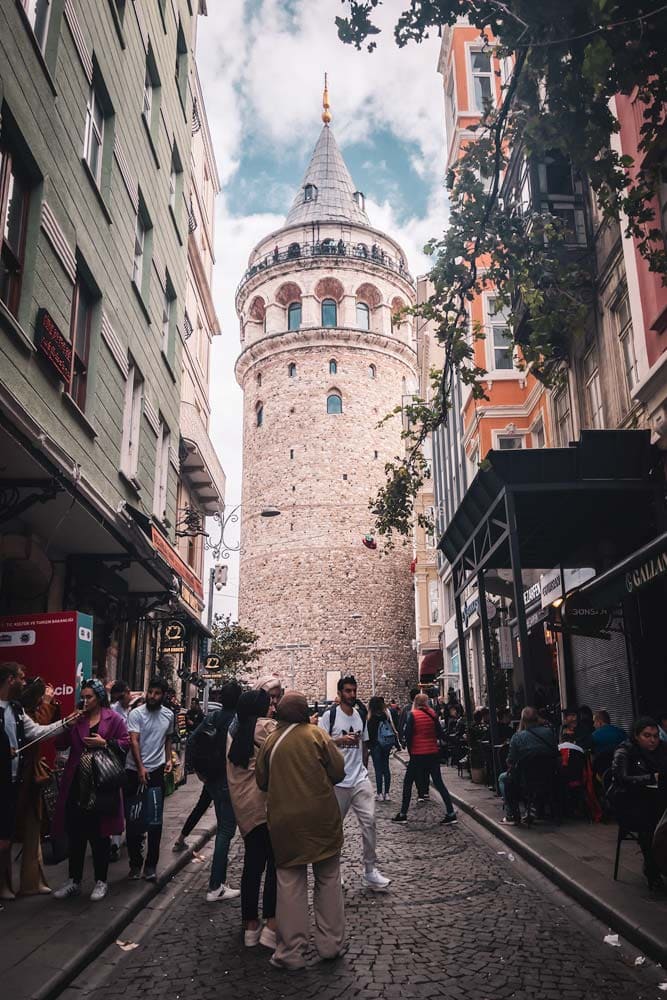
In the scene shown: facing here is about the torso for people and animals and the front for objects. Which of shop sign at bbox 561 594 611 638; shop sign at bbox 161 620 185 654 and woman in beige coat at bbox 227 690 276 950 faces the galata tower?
the woman in beige coat

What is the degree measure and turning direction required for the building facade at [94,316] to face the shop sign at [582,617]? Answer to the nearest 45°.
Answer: approximately 45° to its left

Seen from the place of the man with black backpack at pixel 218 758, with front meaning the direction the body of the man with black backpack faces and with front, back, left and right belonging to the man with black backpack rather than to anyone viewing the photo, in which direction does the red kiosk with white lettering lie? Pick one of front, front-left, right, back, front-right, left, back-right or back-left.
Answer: back-left

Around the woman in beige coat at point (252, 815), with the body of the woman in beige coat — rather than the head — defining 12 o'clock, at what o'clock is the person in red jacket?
The person in red jacket is roughly at 1 o'clock from the woman in beige coat.

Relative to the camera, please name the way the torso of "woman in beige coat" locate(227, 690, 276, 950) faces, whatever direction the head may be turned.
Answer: away from the camera

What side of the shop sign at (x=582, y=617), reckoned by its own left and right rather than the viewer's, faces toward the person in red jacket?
right

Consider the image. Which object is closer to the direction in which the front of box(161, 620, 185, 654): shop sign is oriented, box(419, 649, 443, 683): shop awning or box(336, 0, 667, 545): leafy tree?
the leafy tree

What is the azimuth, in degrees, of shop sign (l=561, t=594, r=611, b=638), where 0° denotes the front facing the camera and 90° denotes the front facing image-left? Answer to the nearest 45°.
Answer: approximately 0°
